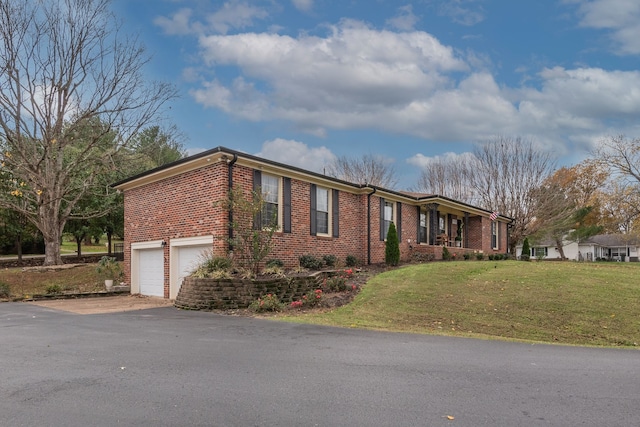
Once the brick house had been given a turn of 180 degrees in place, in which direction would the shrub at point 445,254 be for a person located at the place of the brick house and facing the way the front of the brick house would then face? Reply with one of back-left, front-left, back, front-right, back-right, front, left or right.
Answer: right

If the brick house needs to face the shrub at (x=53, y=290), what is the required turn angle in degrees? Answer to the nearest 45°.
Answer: approximately 135° to its right

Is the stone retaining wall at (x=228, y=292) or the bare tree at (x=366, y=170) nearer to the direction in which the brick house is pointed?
the stone retaining wall

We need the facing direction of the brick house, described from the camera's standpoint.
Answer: facing the viewer and to the right of the viewer

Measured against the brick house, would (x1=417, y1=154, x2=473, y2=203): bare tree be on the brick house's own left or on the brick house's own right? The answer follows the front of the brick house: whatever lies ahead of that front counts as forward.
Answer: on the brick house's own left

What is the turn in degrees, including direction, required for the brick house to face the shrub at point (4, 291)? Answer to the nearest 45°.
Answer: approximately 135° to its right

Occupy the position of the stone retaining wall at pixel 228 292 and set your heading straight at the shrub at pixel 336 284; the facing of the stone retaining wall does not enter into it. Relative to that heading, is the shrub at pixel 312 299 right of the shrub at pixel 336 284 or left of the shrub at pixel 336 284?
right
